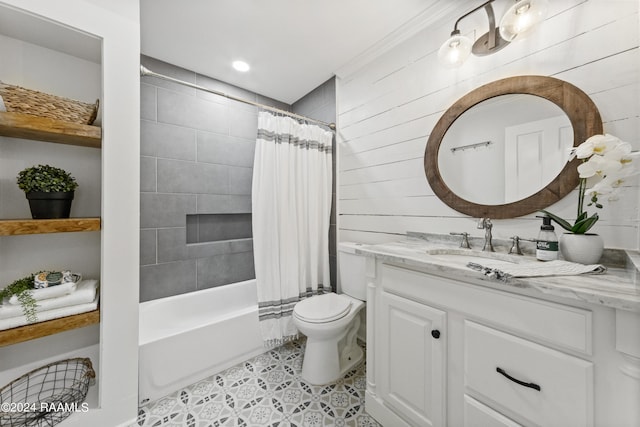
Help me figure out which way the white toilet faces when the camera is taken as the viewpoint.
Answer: facing the viewer and to the left of the viewer

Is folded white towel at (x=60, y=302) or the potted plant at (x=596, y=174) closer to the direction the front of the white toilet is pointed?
the folded white towel

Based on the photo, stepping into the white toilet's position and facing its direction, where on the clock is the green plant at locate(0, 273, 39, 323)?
The green plant is roughly at 1 o'clock from the white toilet.

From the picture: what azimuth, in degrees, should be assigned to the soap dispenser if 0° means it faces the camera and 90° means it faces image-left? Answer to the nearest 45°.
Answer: approximately 45°

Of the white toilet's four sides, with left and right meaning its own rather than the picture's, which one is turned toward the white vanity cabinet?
left

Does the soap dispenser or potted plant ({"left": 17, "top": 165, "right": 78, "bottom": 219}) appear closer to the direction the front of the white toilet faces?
the potted plant

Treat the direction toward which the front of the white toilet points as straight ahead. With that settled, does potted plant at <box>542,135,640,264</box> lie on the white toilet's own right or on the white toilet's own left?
on the white toilet's own left

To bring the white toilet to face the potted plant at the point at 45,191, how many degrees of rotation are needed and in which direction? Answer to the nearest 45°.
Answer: approximately 45° to its right

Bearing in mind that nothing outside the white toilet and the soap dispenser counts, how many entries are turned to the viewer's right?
0

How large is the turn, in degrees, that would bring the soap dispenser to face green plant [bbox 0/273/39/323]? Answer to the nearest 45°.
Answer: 0° — it already faces it
